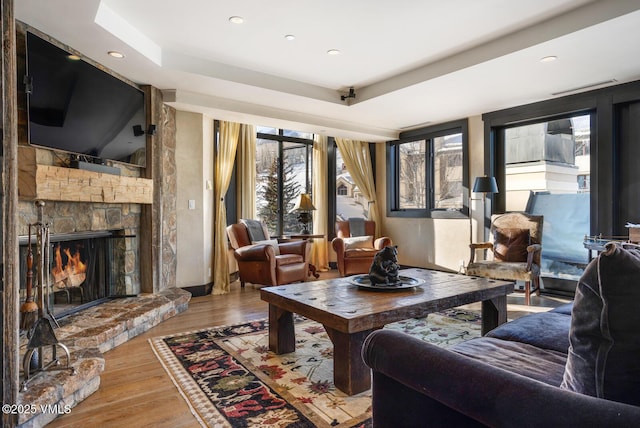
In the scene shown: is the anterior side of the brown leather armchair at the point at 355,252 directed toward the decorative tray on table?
yes

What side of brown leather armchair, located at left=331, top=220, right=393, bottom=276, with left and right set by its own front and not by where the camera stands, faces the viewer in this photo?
front

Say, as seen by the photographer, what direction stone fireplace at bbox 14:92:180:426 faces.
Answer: facing the viewer and to the right of the viewer

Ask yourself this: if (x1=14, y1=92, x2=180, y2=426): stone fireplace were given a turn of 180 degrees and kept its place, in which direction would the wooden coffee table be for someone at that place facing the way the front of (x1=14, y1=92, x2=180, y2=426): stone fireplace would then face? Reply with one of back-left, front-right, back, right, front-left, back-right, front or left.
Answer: back

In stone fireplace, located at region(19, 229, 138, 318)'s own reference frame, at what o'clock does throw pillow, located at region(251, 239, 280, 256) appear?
The throw pillow is roughly at 10 o'clock from the stone fireplace.

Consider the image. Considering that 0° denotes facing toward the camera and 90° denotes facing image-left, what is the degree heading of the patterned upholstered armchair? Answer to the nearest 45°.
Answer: approximately 45°

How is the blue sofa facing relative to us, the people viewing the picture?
facing away from the viewer and to the left of the viewer

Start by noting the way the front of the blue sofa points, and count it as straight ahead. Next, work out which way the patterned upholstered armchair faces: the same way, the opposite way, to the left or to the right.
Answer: to the left

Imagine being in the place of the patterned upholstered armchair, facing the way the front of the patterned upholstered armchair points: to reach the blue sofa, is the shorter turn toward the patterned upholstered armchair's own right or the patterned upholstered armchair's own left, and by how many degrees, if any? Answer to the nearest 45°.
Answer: approximately 45° to the patterned upholstered armchair's own left

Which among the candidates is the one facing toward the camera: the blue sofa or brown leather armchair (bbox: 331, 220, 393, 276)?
the brown leather armchair

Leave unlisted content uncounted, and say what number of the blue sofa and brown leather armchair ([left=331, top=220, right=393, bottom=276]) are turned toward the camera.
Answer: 1

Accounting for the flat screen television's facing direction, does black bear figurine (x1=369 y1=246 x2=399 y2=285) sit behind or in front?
in front

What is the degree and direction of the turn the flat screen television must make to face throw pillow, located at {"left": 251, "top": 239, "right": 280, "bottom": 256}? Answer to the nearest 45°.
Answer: approximately 90° to its left

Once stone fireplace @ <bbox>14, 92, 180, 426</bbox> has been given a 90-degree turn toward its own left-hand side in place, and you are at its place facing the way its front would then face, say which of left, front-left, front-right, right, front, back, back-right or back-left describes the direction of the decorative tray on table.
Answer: right

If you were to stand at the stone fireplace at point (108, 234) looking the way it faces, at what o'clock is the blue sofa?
The blue sofa is roughly at 1 o'clock from the stone fireplace.

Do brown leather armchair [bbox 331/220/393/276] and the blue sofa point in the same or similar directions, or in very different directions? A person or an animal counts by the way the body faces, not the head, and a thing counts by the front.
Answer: very different directions
